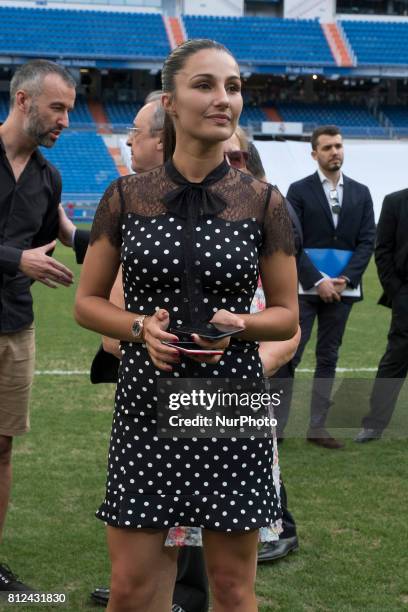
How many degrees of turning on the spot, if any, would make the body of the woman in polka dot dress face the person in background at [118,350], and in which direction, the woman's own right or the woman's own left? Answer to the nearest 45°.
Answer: approximately 180°

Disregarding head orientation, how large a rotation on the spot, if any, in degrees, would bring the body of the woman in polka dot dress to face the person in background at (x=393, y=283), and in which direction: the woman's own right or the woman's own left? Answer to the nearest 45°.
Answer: approximately 180°

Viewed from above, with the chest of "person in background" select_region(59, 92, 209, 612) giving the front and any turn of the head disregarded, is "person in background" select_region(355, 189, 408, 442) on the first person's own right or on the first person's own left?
on the first person's own right

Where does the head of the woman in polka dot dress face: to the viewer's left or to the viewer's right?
to the viewer's right

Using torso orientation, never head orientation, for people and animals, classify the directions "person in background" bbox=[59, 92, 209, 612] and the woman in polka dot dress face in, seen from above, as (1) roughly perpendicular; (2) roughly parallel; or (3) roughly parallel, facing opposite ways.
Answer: roughly perpendicular

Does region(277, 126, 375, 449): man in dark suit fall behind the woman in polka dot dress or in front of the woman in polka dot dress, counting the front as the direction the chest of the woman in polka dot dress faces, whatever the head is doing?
behind

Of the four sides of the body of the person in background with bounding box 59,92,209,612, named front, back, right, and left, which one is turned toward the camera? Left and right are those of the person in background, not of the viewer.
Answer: left

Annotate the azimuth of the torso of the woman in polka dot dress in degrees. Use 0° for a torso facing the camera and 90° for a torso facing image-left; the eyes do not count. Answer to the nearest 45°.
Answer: approximately 0°
